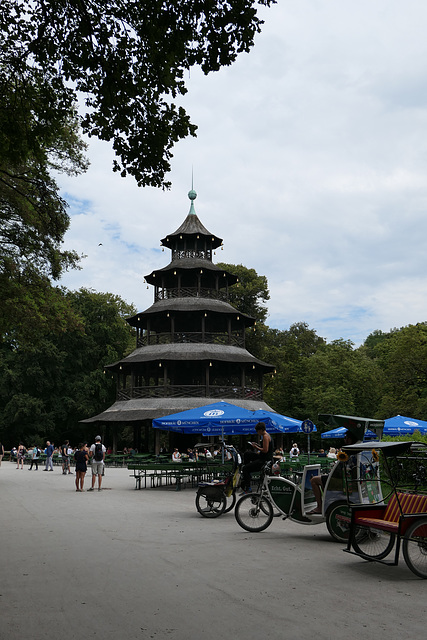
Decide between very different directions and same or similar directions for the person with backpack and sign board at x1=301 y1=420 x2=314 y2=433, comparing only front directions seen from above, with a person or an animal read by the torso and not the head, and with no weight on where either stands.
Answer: very different directions

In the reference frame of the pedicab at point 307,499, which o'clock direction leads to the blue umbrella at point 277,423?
The blue umbrella is roughly at 3 o'clock from the pedicab.

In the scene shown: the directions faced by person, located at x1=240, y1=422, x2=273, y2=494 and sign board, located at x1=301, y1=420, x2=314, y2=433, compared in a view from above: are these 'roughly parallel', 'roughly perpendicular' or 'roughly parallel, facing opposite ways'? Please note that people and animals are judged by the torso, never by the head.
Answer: roughly perpendicular

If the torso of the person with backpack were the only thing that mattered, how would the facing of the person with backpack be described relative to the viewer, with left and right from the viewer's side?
facing away from the viewer

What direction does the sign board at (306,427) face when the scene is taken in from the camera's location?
facing the viewer

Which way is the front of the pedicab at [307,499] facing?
to the viewer's left

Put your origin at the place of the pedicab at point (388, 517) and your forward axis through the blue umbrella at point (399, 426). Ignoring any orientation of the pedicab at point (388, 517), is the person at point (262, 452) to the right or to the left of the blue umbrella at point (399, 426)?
left

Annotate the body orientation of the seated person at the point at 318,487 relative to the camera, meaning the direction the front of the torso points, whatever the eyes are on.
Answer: to the viewer's left

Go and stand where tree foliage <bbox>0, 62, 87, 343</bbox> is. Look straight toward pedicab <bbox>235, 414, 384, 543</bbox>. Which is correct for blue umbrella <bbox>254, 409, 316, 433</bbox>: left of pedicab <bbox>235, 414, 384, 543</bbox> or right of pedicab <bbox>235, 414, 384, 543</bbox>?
left

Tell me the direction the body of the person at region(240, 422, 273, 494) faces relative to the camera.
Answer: to the viewer's left

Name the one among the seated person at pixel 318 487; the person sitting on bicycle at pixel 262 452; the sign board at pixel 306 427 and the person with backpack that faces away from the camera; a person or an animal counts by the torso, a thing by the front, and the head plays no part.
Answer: the person with backpack

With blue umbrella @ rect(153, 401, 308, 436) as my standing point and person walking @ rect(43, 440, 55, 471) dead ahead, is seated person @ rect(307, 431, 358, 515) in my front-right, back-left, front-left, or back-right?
back-left

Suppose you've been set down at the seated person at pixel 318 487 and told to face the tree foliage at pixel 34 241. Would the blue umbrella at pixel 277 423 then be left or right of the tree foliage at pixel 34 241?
right
